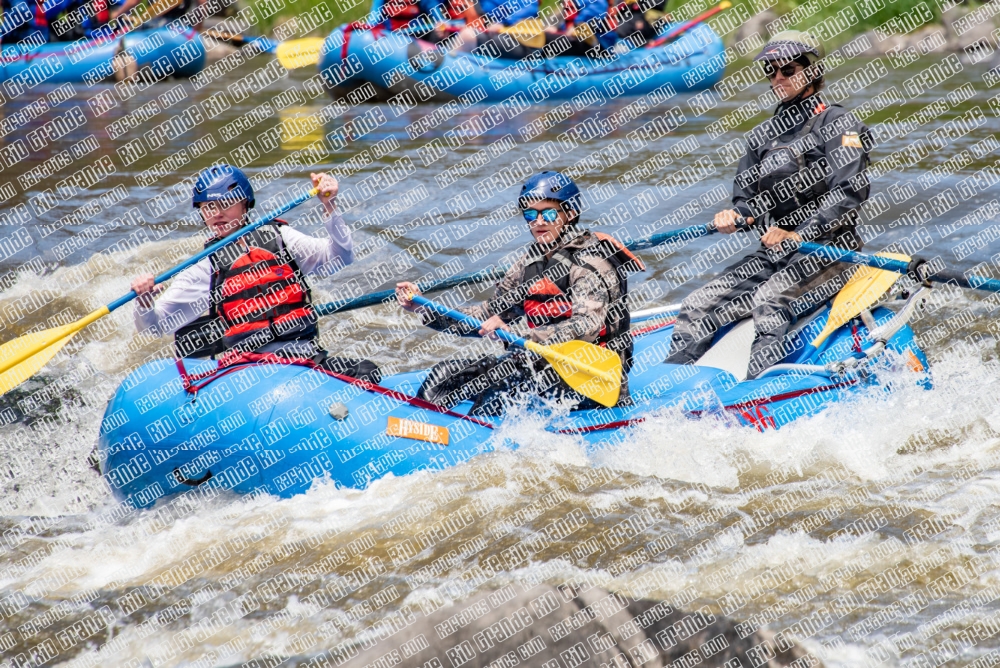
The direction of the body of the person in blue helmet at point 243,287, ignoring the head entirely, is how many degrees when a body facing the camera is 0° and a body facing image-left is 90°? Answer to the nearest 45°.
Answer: approximately 0°

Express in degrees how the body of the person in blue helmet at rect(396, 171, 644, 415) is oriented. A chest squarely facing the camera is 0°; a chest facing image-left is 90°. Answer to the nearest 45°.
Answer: approximately 45°

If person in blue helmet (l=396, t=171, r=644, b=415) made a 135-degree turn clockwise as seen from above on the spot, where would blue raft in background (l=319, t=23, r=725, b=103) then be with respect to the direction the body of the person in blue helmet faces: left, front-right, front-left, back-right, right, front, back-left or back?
front

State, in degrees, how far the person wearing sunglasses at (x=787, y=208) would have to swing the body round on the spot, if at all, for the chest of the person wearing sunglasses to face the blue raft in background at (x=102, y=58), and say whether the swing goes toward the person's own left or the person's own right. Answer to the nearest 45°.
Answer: approximately 90° to the person's own right

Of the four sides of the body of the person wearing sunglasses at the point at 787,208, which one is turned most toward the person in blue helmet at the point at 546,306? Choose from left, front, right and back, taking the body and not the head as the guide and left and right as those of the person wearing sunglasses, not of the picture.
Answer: front

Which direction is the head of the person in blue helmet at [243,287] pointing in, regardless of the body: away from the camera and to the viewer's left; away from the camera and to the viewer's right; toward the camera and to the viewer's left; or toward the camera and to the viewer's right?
toward the camera and to the viewer's left

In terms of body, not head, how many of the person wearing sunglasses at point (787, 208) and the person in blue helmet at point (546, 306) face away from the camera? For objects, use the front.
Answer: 0

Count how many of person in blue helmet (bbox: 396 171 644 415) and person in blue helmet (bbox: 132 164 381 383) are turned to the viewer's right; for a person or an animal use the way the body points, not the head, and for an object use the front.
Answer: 0

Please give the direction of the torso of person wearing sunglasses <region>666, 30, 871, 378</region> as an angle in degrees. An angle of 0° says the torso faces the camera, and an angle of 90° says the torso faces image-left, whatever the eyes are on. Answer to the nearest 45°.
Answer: approximately 45°

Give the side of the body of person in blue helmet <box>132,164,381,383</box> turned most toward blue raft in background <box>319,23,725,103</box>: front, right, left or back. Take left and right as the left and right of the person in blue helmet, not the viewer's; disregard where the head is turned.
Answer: back
